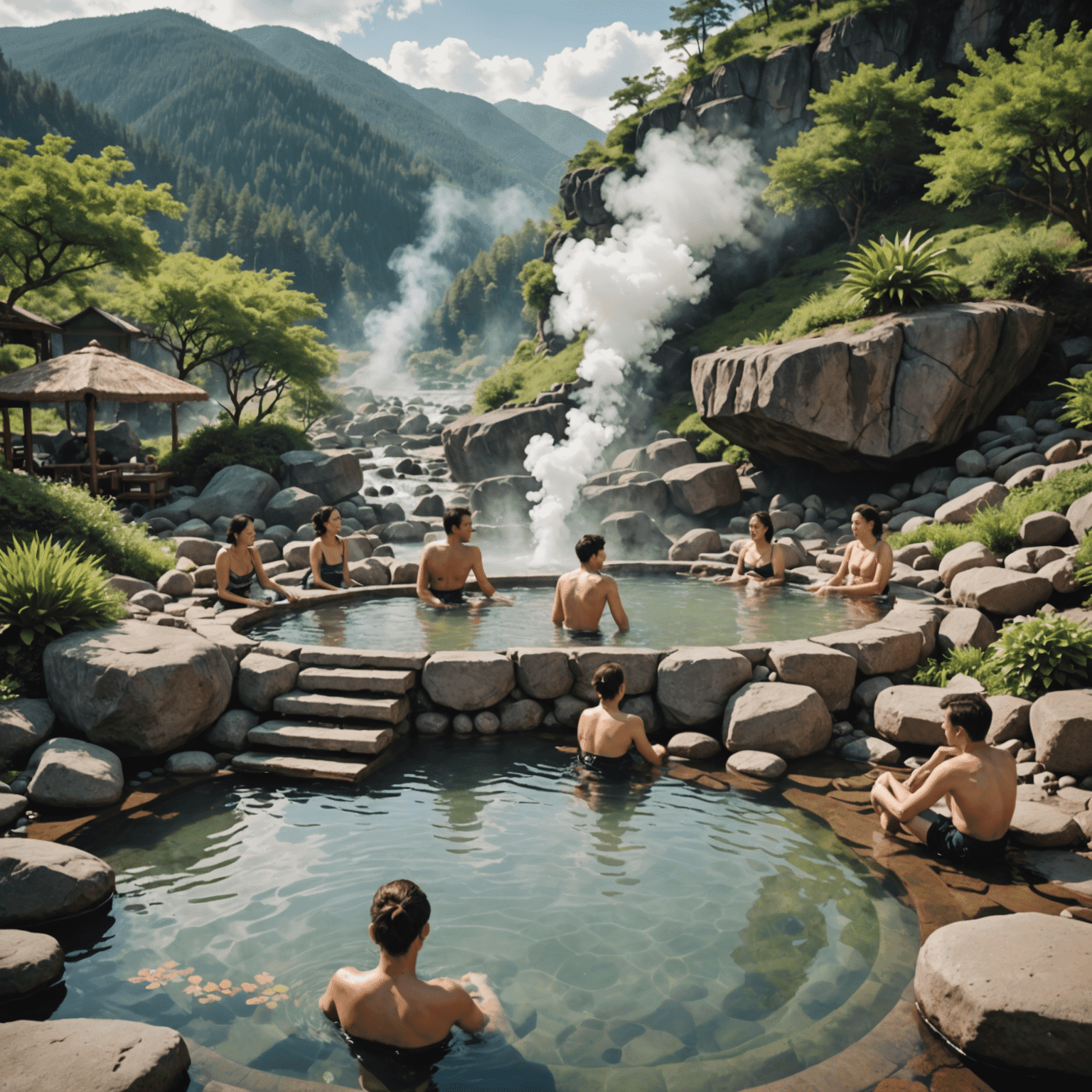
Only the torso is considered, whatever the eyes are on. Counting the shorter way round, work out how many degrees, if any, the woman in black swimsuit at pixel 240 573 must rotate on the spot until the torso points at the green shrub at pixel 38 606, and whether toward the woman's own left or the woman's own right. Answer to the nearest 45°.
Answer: approximately 90° to the woman's own right

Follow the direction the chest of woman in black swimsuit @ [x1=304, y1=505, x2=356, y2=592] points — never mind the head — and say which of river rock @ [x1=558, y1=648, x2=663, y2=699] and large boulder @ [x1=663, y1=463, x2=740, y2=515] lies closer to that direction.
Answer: the river rock

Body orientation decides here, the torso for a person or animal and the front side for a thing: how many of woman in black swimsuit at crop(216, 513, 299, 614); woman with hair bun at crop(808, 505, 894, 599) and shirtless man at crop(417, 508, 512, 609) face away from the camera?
0

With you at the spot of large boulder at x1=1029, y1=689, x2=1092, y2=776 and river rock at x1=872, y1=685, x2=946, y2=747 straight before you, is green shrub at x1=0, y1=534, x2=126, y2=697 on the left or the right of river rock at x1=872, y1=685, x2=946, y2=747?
left

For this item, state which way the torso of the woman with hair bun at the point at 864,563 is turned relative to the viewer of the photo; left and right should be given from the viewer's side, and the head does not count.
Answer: facing the viewer and to the left of the viewer

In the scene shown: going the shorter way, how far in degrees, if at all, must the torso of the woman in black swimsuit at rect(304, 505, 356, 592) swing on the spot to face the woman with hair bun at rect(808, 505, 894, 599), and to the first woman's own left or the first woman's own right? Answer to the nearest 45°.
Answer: approximately 45° to the first woman's own left

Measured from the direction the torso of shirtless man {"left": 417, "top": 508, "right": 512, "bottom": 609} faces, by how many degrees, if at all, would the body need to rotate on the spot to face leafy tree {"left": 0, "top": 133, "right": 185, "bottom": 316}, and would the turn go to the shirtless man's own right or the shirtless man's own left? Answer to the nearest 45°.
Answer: approximately 180°

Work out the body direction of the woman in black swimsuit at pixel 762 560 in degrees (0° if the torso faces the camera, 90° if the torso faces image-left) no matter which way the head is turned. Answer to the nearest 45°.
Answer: approximately 45°

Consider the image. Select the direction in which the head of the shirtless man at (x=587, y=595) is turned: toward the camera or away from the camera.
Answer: away from the camera

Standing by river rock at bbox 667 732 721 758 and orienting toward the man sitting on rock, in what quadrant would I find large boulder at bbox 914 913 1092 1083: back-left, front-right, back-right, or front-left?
front-right

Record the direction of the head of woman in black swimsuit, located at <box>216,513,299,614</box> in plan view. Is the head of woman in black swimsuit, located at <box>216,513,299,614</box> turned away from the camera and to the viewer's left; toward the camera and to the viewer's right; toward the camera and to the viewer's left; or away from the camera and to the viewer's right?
toward the camera and to the viewer's right

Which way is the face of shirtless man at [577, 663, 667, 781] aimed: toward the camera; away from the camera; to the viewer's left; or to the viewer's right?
away from the camera

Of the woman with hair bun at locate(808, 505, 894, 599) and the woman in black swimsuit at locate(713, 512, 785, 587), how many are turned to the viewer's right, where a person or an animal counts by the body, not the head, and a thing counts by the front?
0

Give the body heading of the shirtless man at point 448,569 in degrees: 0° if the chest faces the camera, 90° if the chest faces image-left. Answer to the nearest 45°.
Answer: approximately 315°

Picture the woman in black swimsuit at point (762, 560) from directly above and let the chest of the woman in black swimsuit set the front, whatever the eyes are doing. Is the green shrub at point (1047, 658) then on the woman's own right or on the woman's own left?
on the woman's own left
